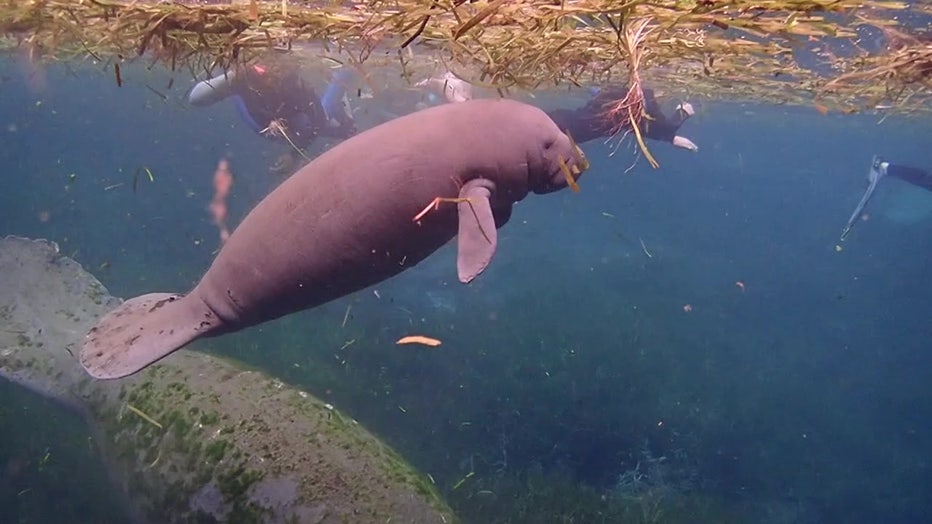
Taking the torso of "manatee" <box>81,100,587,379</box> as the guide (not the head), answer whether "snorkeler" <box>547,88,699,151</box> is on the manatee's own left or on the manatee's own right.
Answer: on the manatee's own left

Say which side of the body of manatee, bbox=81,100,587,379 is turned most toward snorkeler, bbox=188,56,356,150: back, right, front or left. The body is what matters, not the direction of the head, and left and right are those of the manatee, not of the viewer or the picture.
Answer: left

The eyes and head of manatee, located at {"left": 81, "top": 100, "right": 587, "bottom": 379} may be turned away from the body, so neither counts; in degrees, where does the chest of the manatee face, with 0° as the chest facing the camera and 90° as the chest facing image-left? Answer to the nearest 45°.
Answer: approximately 270°
